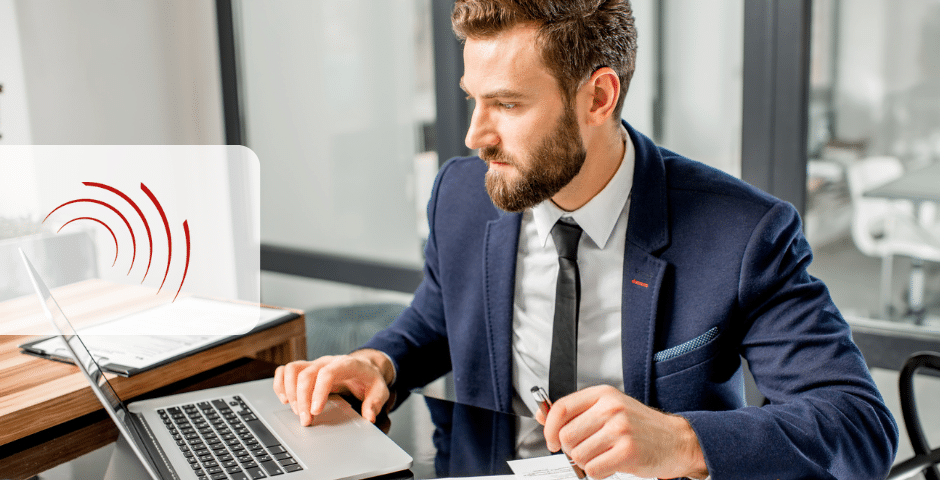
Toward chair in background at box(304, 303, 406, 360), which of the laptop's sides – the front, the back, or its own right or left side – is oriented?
left

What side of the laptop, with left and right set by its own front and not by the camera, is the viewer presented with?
right

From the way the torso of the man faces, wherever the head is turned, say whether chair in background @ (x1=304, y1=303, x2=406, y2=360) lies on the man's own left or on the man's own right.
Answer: on the man's own right

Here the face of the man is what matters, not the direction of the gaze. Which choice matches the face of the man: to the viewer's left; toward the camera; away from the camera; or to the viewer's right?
to the viewer's left

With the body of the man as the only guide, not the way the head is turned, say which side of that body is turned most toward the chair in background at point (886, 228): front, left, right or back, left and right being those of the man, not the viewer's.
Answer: back

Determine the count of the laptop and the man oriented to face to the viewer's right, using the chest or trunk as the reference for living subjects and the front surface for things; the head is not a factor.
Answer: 1

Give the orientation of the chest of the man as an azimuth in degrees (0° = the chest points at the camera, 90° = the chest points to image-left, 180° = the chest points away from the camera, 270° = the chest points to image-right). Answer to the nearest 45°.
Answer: approximately 45°

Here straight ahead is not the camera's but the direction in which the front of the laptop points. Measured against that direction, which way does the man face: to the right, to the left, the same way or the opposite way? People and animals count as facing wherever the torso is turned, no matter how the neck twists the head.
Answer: the opposite way

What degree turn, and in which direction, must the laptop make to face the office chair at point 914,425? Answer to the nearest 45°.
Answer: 0° — it already faces it
